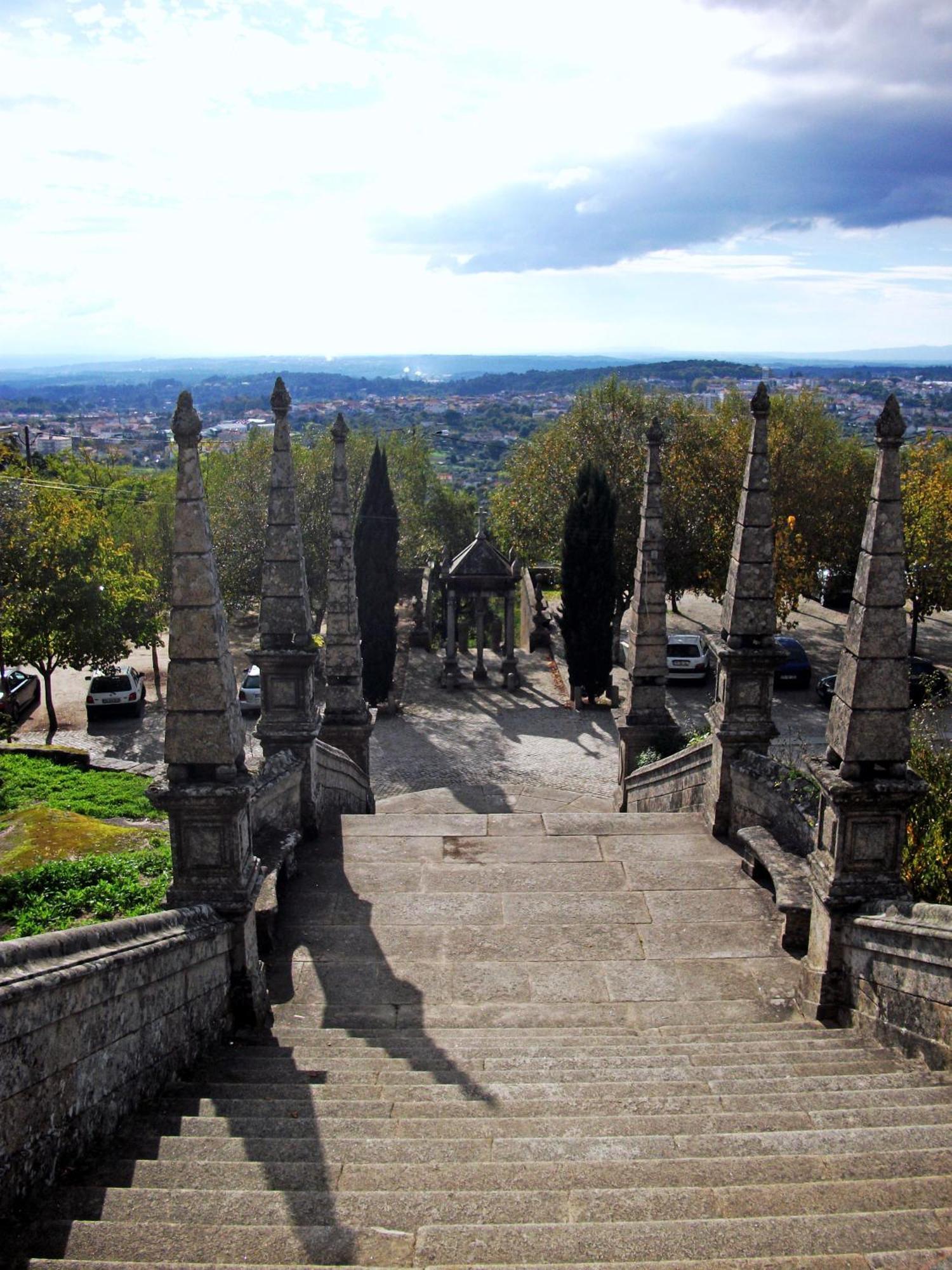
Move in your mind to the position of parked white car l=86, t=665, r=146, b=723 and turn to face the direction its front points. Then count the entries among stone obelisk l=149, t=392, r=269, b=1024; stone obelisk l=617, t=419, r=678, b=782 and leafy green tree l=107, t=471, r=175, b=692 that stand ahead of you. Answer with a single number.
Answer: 1
